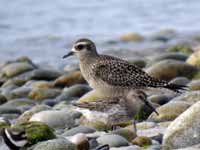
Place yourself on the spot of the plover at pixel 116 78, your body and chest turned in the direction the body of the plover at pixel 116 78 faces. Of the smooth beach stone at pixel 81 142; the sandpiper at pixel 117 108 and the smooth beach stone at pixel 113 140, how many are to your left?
3

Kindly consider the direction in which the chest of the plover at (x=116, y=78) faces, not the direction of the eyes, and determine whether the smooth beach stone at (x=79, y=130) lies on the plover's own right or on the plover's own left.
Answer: on the plover's own left

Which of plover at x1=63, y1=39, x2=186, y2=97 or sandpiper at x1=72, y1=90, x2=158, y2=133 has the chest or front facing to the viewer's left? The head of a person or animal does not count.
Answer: plover at x1=63, y1=39, x2=186, y2=97

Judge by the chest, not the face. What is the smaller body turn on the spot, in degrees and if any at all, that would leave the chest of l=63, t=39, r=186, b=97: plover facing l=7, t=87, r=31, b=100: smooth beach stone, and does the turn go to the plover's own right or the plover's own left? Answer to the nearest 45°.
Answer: approximately 45° to the plover's own right

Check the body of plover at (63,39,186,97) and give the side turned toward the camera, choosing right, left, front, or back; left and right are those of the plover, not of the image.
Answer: left

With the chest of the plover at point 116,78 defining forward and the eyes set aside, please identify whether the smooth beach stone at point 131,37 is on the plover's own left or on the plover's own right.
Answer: on the plover's own right

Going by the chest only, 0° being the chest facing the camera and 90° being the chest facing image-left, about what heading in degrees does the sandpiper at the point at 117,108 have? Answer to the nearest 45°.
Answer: approximately 270°

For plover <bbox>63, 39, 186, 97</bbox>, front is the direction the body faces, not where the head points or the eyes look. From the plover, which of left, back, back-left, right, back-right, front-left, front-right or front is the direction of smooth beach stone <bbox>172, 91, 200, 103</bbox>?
back

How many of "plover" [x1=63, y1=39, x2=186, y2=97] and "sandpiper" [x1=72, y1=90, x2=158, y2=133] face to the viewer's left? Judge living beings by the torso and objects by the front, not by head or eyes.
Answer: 1

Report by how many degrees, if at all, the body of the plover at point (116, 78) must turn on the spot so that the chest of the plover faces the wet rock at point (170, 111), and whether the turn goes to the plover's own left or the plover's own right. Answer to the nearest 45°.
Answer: approximately 135° to the plover's own left

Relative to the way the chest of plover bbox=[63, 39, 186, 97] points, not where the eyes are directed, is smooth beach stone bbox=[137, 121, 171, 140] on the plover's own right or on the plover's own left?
on the plover's own left
